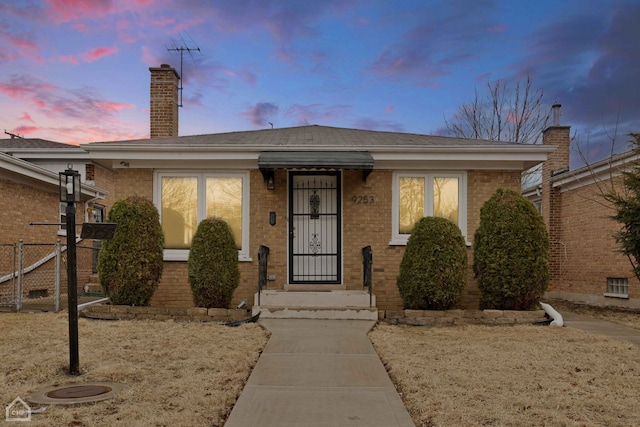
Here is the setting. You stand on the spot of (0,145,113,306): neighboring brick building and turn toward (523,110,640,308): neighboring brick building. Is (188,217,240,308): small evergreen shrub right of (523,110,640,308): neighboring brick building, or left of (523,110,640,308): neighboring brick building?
right

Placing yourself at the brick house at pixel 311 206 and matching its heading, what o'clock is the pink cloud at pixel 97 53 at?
The pink cloud is roughly at 4 o'clock from the brick house.

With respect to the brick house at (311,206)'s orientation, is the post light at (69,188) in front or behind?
in front

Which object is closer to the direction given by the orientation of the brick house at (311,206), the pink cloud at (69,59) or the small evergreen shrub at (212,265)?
the small evergreen shrub

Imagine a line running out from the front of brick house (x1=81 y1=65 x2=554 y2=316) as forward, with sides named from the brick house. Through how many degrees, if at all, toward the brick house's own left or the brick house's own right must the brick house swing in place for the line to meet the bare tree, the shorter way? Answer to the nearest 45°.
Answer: approximately 135° to the brick house's own left

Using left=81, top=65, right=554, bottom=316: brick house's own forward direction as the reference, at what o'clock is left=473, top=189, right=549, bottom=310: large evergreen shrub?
The large evergreen shrub is roughly at 10 o'clock from the brick house.

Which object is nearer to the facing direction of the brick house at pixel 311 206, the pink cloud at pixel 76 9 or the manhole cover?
the manhole cover

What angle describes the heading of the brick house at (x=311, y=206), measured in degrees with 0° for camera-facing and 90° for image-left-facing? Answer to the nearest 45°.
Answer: approximately 0°

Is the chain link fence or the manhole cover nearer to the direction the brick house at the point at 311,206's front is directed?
the manhole cover

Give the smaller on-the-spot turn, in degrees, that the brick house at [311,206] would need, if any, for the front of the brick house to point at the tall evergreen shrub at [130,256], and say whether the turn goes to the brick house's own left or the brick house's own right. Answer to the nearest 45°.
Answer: approximately 45° to the brick house's own right
